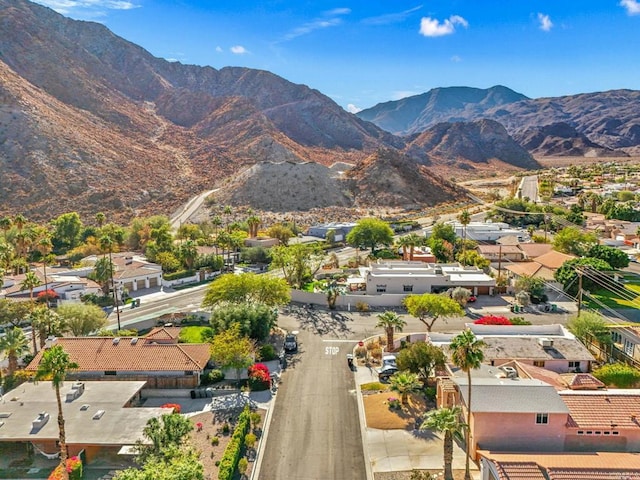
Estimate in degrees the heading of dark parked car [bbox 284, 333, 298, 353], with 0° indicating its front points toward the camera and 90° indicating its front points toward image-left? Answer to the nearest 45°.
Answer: approximately 0°

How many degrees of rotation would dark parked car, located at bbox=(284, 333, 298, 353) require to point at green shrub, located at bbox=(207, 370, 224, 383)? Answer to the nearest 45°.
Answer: approximately 45° to its right

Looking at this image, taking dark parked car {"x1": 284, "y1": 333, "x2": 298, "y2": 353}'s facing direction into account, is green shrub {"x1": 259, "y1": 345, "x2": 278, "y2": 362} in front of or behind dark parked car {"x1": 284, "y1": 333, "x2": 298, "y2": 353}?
in front

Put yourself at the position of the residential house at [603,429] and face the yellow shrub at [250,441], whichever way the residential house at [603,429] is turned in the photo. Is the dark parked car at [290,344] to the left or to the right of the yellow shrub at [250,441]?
right

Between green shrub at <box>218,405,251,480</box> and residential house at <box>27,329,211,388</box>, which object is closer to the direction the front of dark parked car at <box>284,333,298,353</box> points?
the green shrub

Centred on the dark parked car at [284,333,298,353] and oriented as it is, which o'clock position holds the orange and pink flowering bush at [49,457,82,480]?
The orange and pink flowering bush is roughly at 1 o'clock from the dark parked car.

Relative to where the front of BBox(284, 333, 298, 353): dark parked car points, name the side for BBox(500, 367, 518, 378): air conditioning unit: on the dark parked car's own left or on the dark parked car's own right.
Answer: on the dark parked car's own left

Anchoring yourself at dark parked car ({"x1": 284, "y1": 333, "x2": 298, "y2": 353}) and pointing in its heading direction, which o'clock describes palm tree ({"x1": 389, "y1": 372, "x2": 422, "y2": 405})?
The palm tree is roughly at 11 o'clock from the dark parked car.

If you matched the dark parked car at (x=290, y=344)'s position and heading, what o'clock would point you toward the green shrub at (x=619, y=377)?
The green shrub is roughly at 10 o'clock from the dark parked car.

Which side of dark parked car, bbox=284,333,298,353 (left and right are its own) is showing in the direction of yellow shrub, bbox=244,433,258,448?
front

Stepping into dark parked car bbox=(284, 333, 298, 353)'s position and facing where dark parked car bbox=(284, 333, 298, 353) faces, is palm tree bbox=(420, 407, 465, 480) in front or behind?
in front

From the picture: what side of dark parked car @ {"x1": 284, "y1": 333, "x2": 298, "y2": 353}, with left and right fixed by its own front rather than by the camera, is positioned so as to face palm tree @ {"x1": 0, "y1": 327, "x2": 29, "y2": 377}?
right
